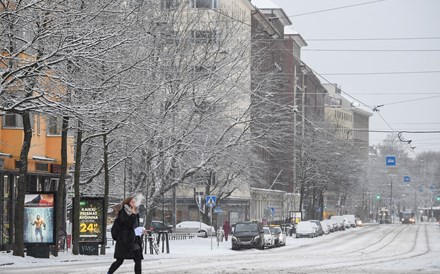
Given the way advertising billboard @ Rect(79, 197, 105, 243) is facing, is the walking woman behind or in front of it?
in front

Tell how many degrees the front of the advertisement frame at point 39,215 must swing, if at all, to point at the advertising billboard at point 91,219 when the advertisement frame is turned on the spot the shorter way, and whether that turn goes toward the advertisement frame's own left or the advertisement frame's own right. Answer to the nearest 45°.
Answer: approximately 135° to the advertisement frame's own left

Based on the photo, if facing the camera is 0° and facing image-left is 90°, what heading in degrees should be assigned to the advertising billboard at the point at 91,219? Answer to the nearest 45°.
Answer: approximately 0°
